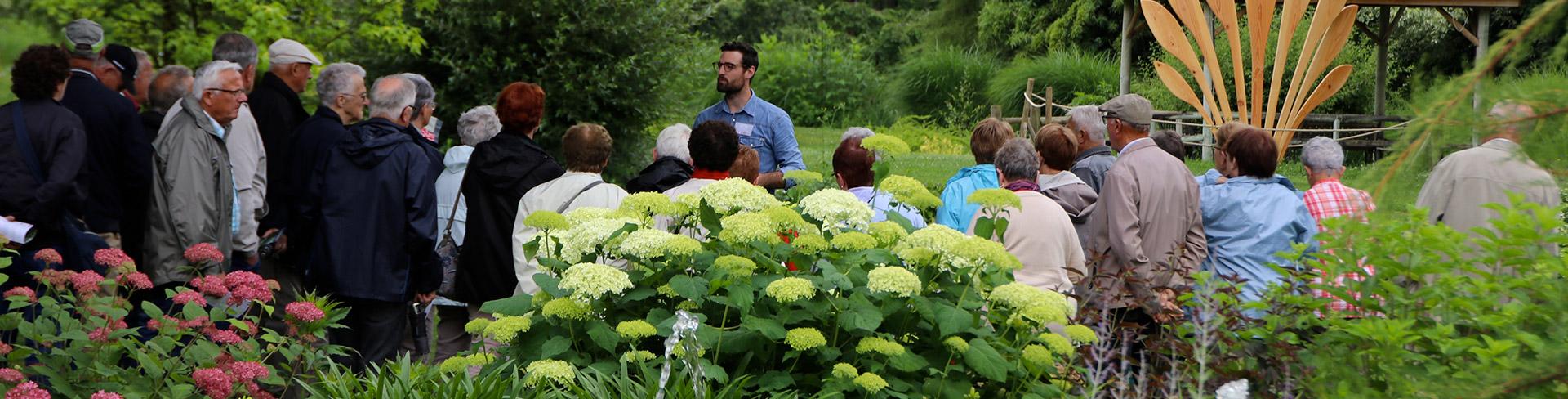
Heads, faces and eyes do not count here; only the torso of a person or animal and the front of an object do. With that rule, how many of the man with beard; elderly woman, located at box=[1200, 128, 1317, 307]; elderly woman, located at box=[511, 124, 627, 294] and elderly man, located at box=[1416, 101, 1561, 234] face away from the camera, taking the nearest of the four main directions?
3

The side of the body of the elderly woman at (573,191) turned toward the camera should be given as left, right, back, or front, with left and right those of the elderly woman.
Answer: back

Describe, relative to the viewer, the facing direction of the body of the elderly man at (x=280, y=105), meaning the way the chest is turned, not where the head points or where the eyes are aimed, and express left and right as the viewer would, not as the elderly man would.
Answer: facing to the right of the viewer

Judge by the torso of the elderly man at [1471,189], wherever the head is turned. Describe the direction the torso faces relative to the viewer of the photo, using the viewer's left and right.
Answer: facing away from the viewer

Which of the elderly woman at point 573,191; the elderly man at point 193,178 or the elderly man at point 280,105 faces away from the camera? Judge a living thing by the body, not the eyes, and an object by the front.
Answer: the elderly woman

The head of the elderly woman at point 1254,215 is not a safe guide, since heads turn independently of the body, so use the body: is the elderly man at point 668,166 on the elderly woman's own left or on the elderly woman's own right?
on the elderly woman's own left

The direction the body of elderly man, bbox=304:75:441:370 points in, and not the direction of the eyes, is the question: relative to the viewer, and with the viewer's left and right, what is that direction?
facing away from the viewer and to the right of the viewer

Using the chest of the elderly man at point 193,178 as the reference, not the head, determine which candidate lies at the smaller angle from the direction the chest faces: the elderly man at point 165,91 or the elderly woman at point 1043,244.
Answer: the elderly woman

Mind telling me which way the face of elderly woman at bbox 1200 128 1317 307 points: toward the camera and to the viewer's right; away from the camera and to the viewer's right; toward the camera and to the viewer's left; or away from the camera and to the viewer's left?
away from the camera and to the viewer's left

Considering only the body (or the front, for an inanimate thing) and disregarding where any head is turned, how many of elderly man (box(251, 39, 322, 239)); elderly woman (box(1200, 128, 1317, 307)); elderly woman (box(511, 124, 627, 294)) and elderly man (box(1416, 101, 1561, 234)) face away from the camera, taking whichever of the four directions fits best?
3

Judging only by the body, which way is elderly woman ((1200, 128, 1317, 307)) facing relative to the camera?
away from the camera
